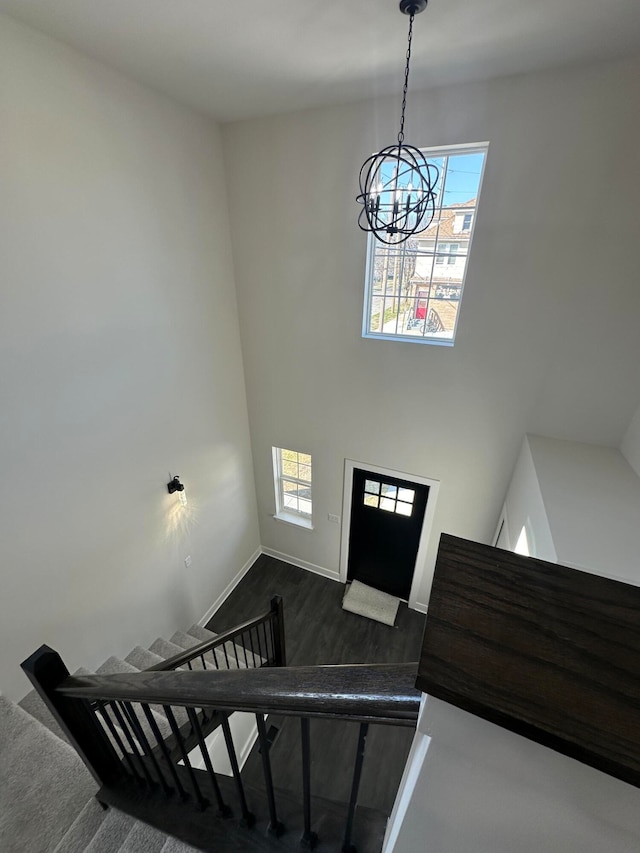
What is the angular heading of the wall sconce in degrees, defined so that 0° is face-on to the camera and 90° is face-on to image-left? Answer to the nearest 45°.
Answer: approximately 315°

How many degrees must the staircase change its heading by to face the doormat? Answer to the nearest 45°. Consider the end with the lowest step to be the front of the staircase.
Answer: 0° — it already faces it

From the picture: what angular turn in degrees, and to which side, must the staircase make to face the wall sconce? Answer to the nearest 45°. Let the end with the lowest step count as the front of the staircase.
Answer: approximately 45° to its left

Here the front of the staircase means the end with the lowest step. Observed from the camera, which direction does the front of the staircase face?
facing away from the viewer and to the right of the viewer

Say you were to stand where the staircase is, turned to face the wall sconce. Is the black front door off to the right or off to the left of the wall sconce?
right

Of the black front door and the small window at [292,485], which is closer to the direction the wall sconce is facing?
the black front door
